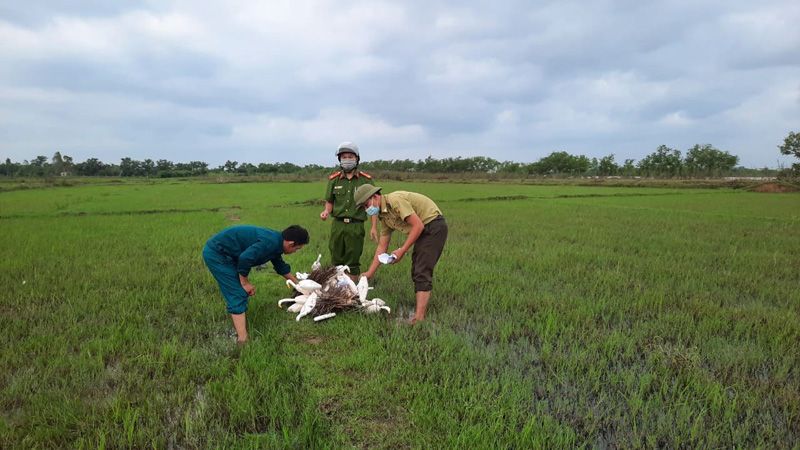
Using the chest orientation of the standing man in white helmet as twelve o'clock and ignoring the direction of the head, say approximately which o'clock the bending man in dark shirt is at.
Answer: The bending man in dark shirt is roughly at 1 o'clock from the standing man in white helmet.

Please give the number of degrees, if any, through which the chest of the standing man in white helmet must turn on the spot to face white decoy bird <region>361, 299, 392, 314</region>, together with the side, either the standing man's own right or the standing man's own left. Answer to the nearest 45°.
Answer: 0° — they already face it

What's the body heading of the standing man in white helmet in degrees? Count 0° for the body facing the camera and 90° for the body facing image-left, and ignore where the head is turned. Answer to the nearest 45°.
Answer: approximately 0°

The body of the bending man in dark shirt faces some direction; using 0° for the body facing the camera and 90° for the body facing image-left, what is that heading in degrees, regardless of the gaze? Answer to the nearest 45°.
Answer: approximately 270°

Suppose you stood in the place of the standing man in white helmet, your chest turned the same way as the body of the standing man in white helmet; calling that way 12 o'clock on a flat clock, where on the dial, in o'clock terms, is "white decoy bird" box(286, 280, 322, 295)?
The white decoy bird is roughly at 1 o'clock from the standing man in white helmet.

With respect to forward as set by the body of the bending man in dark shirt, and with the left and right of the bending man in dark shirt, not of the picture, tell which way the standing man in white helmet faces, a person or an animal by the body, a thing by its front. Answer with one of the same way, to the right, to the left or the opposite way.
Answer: to the right

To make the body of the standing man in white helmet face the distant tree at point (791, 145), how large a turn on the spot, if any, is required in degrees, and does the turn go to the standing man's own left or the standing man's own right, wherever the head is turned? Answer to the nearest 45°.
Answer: approximately 135° to the standing man's own left

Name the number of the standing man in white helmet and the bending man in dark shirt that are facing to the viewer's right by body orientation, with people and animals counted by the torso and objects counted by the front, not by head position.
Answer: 1
